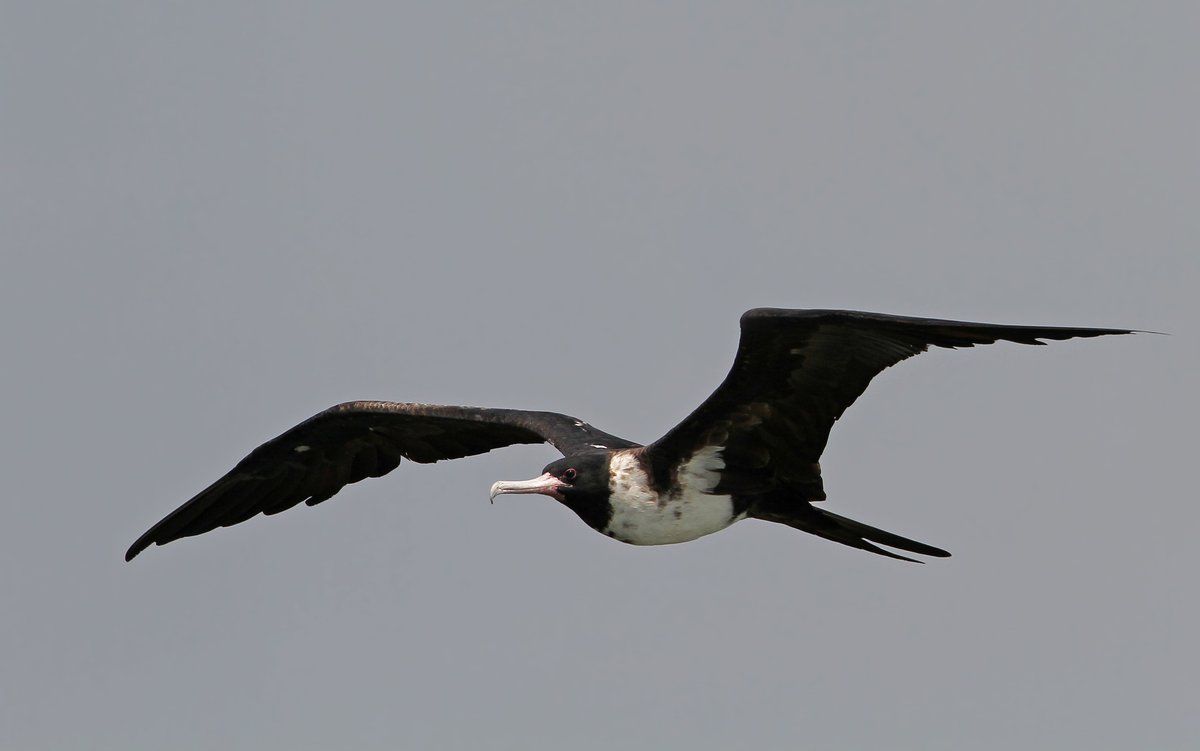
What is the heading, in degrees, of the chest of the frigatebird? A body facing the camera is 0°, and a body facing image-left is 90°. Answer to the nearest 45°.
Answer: approximately 45°
